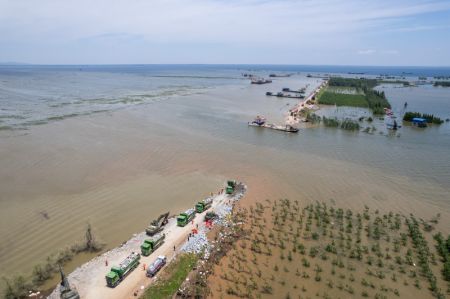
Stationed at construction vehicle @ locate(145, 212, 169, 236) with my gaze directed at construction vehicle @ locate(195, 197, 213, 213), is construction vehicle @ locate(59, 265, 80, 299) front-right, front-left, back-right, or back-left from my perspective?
back-right

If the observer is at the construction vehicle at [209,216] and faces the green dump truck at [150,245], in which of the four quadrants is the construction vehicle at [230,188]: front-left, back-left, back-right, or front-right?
back-right

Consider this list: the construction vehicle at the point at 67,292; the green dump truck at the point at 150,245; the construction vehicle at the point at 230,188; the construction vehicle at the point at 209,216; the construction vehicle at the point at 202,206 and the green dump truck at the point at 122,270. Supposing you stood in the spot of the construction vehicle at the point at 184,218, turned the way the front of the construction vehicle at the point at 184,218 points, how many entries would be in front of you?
3

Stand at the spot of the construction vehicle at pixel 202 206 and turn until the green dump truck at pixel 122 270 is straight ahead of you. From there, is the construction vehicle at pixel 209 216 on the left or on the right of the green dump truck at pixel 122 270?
left
